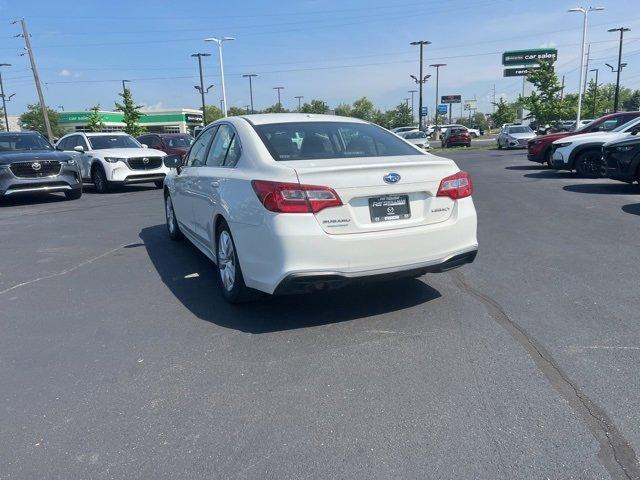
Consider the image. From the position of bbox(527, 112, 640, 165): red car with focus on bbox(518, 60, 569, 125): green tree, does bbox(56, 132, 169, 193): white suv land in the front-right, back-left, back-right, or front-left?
back-left

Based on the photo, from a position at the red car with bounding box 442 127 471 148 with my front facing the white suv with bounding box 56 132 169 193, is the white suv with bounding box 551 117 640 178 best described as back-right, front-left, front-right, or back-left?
front-left

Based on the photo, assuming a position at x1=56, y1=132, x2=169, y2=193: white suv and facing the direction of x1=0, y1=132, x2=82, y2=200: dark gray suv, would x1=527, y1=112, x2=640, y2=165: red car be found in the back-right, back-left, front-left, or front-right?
back-left

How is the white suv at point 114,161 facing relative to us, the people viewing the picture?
facing the viewer and to the right of the viewer

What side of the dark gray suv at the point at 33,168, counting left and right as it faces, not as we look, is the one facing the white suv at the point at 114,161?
left

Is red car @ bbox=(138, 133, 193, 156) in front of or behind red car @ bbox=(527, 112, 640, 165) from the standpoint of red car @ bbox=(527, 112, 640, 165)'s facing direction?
in front

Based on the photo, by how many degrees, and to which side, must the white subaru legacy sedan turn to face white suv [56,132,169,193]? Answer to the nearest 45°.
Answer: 0° — it already faces it

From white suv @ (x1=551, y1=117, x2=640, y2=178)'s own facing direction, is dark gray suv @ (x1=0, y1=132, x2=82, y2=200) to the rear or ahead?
ahead

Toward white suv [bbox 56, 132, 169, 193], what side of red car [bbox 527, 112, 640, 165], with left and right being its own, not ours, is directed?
front

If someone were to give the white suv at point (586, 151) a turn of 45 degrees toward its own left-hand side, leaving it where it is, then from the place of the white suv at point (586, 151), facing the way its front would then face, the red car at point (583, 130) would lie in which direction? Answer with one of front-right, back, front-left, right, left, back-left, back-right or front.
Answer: back

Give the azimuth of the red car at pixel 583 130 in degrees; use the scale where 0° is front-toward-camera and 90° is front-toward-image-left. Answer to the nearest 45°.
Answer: approximately 45°

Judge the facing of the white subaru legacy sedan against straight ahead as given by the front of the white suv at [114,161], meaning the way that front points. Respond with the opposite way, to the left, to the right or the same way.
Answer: the opposite way

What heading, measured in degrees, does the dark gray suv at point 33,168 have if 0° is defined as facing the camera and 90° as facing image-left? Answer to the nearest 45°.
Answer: approximately 315°

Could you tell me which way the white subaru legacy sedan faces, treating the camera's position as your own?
facing away from the viewer and to the left of the viewer

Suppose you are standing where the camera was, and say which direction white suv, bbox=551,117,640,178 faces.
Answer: facing the viewer and to the left of the viewer

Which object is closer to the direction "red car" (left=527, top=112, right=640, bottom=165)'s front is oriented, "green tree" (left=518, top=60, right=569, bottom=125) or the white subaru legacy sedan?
the white subaru legacy sedan

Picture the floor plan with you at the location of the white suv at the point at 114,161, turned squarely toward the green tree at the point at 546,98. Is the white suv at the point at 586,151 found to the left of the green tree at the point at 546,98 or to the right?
right

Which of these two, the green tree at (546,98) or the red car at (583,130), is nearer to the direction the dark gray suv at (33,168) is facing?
the red car
